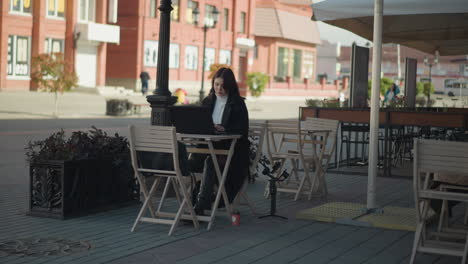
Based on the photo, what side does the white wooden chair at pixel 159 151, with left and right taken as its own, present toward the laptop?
front

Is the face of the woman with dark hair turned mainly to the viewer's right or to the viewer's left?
to the viewer's left

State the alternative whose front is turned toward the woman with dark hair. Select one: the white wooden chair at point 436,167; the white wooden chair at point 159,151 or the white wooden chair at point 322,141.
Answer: the white wooden chair at point 159,151

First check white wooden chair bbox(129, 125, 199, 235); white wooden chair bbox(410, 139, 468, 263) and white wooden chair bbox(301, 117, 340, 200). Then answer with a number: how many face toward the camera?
0

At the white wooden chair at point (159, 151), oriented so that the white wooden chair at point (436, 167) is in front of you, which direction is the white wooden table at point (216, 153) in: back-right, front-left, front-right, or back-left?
front-left

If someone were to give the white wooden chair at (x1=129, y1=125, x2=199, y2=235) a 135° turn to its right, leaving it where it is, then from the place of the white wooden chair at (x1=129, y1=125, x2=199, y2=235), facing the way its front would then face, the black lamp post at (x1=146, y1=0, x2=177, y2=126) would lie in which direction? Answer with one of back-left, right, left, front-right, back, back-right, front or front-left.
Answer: back

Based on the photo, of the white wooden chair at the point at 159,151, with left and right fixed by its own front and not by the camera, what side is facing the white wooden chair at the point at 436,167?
right

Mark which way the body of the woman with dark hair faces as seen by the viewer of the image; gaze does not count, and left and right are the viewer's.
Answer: facing the viewer and to the left of the viewer

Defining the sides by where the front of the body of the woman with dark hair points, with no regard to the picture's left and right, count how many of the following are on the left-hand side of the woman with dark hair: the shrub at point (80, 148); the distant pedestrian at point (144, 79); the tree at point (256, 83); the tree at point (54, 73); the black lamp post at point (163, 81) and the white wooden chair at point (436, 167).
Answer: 1

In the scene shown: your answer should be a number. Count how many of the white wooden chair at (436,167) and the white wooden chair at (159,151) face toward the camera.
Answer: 0

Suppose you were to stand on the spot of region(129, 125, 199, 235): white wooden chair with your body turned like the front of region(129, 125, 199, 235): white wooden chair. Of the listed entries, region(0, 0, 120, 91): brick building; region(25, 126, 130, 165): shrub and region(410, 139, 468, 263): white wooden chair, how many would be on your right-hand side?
1

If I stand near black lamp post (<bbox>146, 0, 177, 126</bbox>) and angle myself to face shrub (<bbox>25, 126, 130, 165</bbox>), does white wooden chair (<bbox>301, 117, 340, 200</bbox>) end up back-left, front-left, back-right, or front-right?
back-left

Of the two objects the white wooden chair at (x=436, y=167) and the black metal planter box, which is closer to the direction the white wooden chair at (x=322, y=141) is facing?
the black metal planter box
